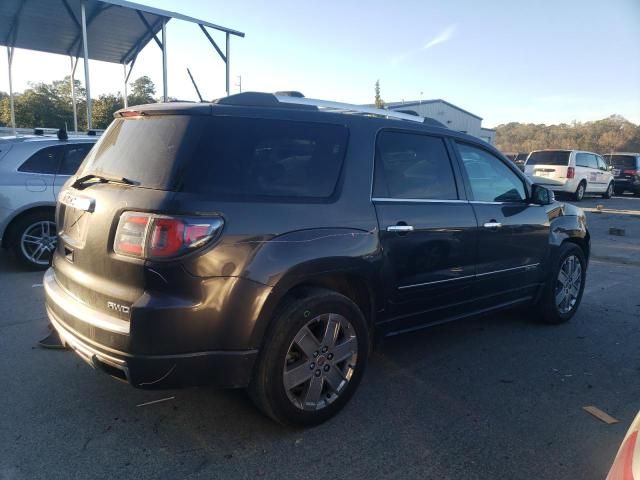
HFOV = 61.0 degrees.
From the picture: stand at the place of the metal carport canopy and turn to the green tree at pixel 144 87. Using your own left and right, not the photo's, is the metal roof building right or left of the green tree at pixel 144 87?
right

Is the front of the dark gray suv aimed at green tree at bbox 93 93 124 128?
no

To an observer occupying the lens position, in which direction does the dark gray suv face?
facing away from the viewer and to the right of the viewer

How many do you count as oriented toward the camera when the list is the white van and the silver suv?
0

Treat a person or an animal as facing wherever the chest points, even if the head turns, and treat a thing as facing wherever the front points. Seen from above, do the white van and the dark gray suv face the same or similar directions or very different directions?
same or similar directions

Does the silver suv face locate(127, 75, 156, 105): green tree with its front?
no

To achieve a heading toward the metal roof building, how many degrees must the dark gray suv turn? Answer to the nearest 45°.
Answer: approximately 45° to its left

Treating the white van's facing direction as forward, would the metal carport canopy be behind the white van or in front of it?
behind

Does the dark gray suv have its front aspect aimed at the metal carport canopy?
no

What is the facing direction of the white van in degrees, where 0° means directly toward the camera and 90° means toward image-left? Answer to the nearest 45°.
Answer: approximately 225°

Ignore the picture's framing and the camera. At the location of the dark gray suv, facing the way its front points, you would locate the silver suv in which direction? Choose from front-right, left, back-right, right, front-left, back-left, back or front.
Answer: left
